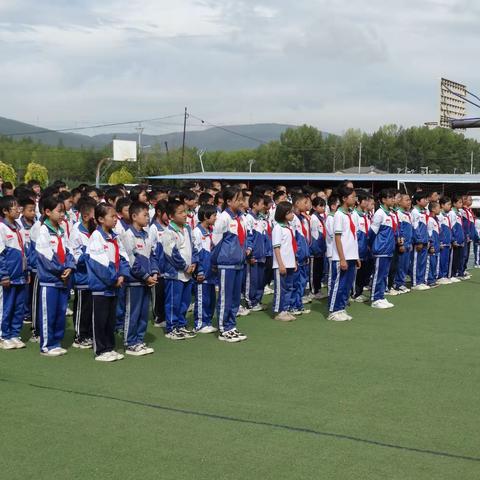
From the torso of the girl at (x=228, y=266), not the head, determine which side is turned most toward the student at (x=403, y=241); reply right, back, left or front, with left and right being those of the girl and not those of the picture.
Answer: left

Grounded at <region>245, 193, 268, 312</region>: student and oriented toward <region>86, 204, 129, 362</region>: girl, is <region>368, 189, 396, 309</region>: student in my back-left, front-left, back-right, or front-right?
back-left

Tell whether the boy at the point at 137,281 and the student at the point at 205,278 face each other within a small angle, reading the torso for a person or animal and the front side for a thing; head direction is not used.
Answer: no

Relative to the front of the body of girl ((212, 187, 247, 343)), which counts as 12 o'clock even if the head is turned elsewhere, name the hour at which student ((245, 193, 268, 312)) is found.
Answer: The student is roughly at 8 o'clock from the girl.

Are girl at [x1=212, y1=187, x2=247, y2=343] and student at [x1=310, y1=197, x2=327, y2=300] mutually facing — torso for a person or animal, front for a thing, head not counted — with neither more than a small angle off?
no

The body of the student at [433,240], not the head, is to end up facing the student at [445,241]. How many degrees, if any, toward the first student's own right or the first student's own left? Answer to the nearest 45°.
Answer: approximately 135° to the first student's own left

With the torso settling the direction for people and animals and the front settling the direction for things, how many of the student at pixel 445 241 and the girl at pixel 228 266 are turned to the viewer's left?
0

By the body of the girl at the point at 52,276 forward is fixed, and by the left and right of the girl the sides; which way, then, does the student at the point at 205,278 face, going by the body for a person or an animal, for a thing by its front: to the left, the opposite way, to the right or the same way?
the same way

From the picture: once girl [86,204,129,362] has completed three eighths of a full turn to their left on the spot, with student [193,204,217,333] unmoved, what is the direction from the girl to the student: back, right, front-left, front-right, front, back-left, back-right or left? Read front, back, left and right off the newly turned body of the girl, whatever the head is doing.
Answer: front-right

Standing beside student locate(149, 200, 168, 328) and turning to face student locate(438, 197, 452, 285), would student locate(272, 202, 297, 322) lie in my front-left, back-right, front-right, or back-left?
front-right

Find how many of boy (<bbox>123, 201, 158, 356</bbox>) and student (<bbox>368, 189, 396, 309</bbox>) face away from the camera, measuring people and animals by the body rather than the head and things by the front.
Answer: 0

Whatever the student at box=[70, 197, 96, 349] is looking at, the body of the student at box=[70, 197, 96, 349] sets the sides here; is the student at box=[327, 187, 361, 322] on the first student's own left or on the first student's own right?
on the first student's own left

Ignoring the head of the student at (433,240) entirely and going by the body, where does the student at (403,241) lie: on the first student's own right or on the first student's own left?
on the first student's own right

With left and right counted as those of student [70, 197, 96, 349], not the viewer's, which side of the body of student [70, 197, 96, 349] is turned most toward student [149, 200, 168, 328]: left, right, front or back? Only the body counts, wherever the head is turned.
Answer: left

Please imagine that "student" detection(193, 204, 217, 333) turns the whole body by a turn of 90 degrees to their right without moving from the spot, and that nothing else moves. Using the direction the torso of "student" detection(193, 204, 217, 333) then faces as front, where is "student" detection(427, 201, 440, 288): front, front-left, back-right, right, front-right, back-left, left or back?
back

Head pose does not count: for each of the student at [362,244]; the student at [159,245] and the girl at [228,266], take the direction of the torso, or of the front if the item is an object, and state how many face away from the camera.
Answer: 0
